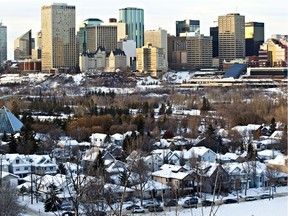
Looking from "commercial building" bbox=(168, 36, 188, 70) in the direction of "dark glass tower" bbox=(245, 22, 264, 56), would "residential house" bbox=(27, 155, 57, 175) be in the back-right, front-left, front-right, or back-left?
back-right

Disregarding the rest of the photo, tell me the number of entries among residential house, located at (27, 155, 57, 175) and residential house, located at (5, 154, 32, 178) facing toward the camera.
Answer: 2

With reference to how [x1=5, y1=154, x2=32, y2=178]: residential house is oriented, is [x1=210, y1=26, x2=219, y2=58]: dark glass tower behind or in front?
behind

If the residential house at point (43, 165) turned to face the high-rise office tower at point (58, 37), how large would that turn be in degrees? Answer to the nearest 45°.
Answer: approximately 180°

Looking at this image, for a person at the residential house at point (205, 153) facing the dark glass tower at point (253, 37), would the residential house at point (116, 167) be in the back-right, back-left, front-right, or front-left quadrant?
back-left

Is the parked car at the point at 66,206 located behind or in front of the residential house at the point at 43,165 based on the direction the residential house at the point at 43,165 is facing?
in front

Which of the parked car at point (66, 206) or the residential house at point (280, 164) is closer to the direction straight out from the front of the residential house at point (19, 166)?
the parked car

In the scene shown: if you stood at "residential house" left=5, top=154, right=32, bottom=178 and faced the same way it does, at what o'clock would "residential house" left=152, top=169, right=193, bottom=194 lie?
"residential house" left=152, top=169, right=193, bottom=194 is roughly at 10 o'clock from "residential house" left=5, top=154, right=32, bottom=178.

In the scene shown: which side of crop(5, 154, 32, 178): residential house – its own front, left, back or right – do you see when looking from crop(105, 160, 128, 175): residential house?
left

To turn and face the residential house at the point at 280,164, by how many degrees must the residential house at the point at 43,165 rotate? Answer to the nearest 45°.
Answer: approximately 90° to its left

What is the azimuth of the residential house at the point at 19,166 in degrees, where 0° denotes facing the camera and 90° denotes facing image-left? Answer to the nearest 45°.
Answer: approximately 0°
